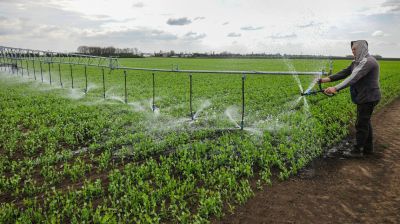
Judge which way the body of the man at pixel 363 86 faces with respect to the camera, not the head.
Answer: to the viewer's left
